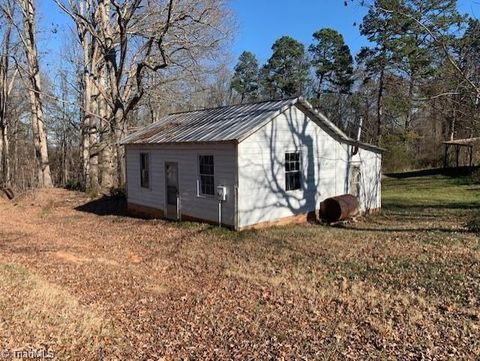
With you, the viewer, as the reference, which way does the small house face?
facing the viewer and to the left of the viewer

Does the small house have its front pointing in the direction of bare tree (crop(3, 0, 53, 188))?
no
